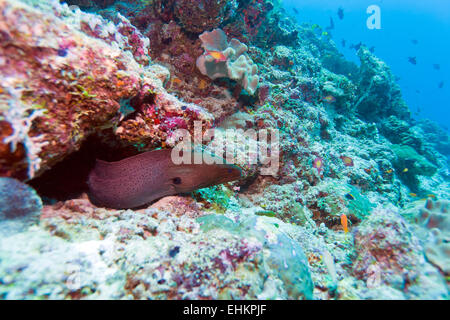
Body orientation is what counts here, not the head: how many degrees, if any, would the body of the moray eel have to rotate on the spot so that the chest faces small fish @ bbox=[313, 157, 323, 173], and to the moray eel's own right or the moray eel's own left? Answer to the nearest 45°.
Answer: approximately 45° to the moray eel's own left

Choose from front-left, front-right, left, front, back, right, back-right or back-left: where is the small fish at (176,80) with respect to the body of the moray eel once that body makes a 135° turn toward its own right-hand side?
back-right

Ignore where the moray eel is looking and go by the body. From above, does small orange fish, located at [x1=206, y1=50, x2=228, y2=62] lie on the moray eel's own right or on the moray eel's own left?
on the moray eel's own left

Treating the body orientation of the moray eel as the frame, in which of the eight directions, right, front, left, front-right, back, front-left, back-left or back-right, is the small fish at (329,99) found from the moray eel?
front-left

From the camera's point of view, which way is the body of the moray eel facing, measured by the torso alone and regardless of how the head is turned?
to the viewer's right

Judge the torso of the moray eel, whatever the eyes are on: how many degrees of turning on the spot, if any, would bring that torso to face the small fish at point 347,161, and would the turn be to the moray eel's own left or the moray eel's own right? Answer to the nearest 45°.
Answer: approximately 45° to the moray eel's own left

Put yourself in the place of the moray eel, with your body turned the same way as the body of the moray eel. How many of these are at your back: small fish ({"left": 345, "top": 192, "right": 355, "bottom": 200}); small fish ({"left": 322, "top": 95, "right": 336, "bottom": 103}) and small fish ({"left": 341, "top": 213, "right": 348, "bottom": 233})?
0

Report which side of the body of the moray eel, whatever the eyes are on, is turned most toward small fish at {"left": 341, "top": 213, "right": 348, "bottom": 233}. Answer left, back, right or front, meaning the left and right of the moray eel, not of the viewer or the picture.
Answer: front
